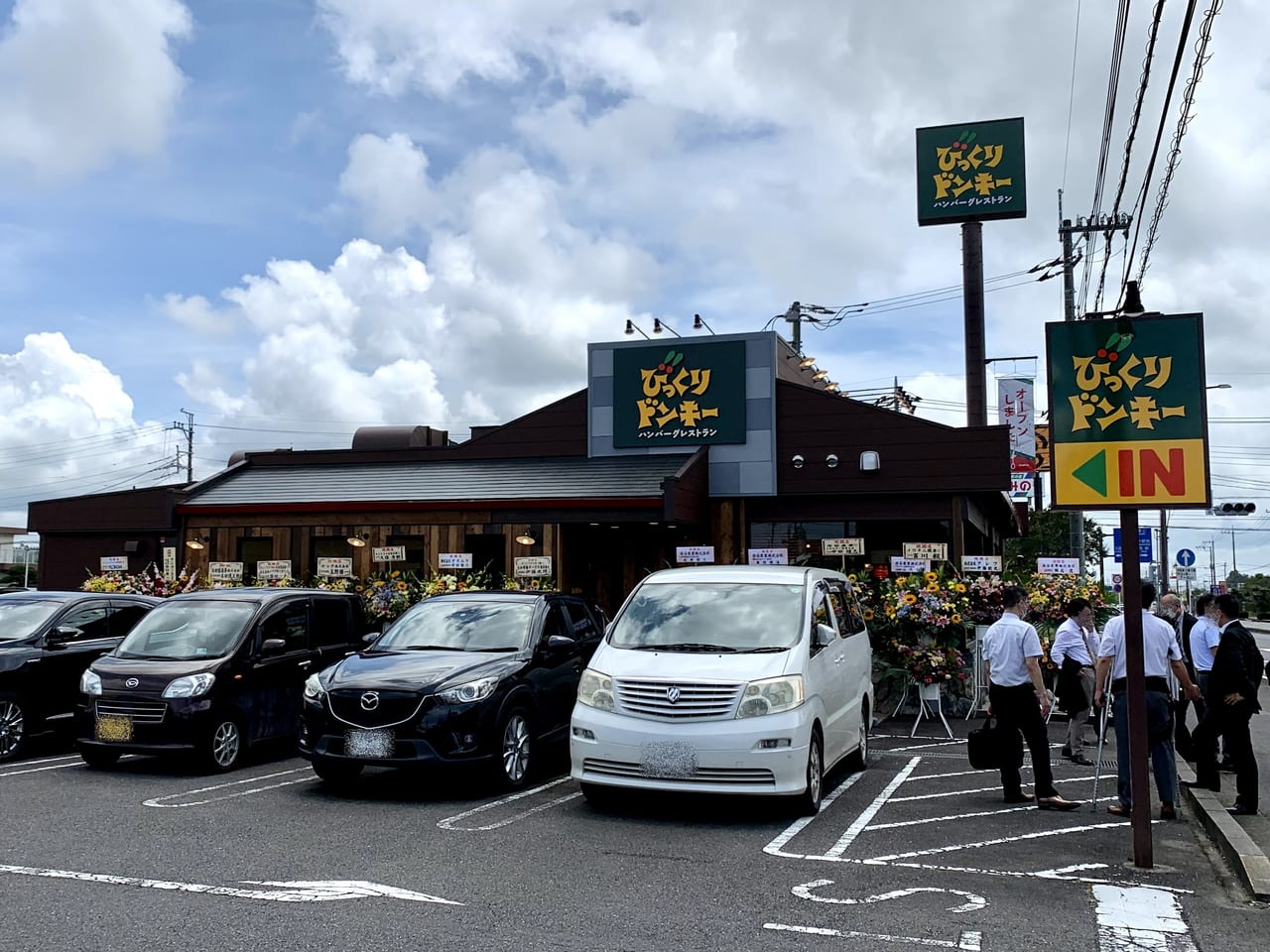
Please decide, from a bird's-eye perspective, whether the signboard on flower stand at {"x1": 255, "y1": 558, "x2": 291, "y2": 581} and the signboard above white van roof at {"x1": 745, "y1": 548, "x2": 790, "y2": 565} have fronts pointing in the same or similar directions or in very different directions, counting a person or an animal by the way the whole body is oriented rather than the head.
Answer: same or similar directions

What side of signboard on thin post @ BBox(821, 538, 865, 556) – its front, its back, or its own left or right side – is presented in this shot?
front

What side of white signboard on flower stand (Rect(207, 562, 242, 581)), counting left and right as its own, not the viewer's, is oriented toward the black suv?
front

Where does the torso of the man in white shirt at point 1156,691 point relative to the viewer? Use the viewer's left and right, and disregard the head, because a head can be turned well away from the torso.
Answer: facing away from the viewer

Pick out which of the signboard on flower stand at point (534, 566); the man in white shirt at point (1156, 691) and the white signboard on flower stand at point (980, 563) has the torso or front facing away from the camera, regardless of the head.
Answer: the man in white shirt

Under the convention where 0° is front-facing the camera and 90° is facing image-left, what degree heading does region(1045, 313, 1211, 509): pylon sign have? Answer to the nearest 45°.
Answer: approximately 0°

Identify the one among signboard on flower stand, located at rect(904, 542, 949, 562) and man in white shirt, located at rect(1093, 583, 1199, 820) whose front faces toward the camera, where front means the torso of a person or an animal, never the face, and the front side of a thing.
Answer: the signboard on flower stand

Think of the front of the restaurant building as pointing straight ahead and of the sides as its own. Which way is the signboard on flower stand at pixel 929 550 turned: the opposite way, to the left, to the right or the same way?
the same way

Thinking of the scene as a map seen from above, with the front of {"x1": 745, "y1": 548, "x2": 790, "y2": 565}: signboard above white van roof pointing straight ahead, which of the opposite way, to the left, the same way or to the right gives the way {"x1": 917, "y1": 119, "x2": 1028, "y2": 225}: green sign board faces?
the same way

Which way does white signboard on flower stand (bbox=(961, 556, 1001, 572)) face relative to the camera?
toward the camera

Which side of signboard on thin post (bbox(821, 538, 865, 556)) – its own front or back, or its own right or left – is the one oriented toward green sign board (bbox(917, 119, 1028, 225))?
back

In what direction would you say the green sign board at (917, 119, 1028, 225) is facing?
toward the camera

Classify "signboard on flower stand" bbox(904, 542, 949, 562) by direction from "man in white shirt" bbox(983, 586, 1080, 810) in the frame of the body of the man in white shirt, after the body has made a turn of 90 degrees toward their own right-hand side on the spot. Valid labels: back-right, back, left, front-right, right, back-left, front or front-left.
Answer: back-left

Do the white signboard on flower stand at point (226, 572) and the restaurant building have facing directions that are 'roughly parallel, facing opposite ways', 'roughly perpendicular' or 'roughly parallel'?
roughly parallel

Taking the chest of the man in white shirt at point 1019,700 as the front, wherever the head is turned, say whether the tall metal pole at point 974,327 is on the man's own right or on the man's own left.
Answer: on the man's own left

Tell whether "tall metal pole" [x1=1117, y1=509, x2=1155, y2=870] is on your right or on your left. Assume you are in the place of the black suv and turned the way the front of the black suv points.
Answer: on your left

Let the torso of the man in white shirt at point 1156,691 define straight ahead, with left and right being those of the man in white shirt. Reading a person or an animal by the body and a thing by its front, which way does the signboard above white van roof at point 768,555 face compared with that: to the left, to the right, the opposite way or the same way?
the opposite way

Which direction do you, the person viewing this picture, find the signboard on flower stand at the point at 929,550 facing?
facing the viewer

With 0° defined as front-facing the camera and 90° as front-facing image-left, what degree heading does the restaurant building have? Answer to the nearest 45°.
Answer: approximately 0°

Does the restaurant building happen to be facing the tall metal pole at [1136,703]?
yes
